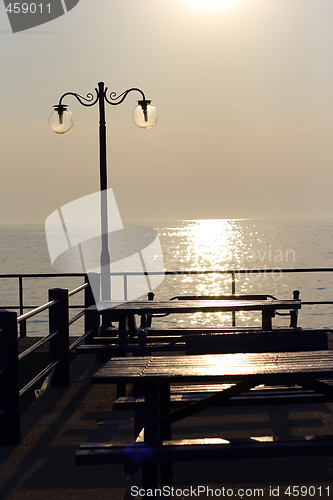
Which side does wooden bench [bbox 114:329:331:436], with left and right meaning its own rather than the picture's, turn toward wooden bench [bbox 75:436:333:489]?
front

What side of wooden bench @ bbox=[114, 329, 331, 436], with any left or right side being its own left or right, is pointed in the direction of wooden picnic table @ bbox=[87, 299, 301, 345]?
back

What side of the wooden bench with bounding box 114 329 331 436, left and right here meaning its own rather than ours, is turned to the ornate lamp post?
back

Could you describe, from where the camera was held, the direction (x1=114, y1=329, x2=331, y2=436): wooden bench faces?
facing the viewer

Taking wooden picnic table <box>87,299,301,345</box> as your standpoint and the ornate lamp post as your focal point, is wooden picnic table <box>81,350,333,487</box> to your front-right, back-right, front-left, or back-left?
back-left
